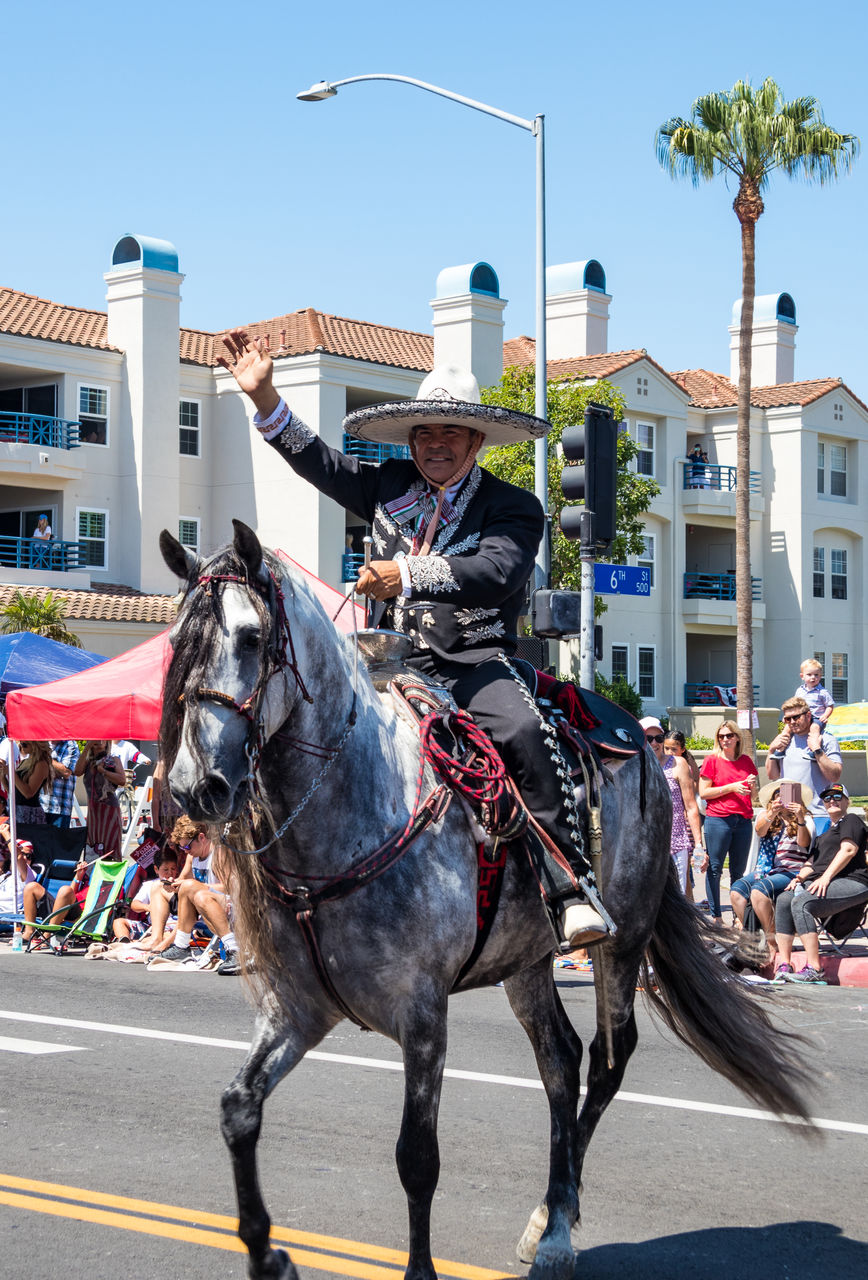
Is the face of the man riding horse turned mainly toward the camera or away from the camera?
toward the camera

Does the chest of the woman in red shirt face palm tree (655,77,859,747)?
no

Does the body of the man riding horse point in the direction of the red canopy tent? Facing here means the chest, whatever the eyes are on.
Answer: no

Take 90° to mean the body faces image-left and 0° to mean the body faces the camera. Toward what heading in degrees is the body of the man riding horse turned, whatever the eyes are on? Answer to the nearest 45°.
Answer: approximately 45°

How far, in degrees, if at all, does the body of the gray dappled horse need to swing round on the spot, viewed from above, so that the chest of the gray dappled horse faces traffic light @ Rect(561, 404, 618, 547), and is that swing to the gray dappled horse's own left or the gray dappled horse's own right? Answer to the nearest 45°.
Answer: approximately 135° to the gray dappled horse's own right

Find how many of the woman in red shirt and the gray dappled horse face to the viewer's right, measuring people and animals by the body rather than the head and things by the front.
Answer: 0

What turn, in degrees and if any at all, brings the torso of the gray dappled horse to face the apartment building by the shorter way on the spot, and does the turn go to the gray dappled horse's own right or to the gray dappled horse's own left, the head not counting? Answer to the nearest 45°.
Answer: approximately 135° to the gray dappled horse's own right

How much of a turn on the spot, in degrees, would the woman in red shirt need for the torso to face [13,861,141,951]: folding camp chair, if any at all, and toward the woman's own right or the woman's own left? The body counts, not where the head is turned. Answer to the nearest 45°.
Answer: approximately 90° to the woman's own right

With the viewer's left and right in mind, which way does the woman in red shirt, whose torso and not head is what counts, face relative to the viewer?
facing the viewer

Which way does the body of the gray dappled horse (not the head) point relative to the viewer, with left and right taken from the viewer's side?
facing the viewer and to the left of the viewer

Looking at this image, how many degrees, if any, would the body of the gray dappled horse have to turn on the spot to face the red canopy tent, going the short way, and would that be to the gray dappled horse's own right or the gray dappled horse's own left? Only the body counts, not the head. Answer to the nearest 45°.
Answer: approximately 135° to the gray dappled horse's own right

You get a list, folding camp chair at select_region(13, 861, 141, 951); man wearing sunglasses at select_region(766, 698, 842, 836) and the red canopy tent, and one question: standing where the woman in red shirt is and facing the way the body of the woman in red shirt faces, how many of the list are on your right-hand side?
2

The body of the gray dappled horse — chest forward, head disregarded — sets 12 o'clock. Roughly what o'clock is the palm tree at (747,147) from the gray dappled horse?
The palm tree is roughly at 5 o'clock from the gray dappled horse.

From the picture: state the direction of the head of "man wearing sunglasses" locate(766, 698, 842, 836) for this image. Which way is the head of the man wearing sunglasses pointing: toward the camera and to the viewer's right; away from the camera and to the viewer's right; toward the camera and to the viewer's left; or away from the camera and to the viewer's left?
toward the camera and to the viewer's left
